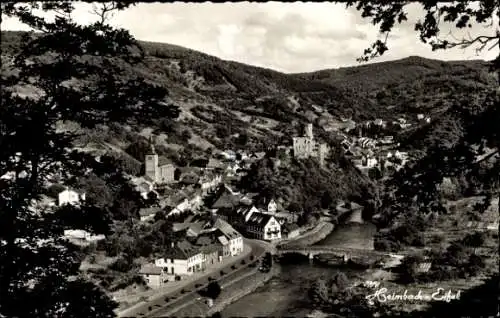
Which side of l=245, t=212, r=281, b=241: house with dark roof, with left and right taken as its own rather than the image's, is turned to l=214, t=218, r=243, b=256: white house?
right

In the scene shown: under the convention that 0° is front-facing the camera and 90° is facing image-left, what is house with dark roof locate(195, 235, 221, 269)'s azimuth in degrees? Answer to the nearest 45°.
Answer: approximately 315°

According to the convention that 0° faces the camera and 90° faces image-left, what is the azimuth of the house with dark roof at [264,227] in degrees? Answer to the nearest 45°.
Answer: approximately 315°

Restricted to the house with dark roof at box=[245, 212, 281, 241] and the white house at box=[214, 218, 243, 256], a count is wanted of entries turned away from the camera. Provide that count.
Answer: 0

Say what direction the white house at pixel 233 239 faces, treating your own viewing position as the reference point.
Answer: facing the viewer and to the right of the viewer

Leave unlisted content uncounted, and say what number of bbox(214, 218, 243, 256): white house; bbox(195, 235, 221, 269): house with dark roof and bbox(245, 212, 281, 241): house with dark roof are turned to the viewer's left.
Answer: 0

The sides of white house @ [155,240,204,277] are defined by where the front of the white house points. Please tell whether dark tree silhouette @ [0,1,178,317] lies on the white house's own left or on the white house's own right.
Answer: on the white house's own right

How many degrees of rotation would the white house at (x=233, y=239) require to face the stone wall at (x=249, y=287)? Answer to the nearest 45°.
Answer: approximately 45° to its right

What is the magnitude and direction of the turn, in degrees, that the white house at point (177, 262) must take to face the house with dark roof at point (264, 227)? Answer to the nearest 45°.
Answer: approximately 90° to its left

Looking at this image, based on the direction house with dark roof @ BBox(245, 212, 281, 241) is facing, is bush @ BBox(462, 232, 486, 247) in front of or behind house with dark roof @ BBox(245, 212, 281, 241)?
in front

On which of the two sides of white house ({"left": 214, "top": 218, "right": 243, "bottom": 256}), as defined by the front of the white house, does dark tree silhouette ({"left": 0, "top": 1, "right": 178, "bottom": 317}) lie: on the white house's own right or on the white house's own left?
on the white house's own right

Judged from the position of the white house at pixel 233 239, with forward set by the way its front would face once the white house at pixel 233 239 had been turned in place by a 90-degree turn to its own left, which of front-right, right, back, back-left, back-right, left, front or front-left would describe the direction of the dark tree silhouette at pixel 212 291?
back-right

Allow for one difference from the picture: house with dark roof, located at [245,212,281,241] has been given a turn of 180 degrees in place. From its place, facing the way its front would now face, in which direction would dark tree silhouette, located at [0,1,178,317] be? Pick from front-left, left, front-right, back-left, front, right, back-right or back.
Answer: back-left
